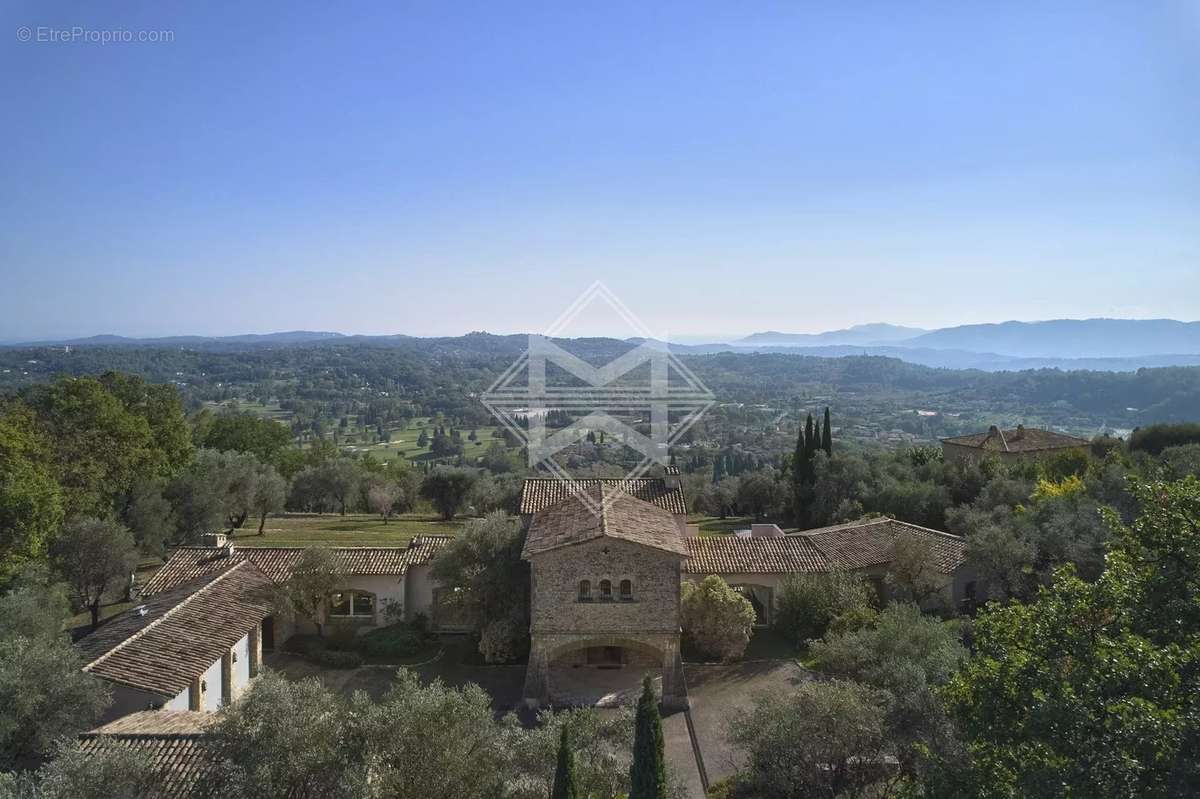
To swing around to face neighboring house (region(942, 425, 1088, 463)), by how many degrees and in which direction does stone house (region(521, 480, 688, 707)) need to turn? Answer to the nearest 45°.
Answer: approximately 135° to its left

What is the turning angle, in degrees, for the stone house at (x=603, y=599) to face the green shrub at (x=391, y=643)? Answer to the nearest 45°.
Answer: approximately 135° to its right

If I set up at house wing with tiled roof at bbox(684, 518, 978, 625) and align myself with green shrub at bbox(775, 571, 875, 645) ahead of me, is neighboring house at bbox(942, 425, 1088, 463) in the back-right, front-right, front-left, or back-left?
back-left

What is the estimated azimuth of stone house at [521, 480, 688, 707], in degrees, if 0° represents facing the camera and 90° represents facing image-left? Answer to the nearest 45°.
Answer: approximately 0°

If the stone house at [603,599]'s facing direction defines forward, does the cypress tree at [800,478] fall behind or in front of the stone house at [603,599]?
behind

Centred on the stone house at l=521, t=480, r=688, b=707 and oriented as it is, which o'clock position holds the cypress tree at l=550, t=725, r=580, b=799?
The cypress tree is roughly at 12 o'clock from the stone house.

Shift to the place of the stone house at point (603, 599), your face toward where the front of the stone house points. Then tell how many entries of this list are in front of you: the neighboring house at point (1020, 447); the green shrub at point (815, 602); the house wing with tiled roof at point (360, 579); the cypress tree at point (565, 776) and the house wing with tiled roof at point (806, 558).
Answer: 1

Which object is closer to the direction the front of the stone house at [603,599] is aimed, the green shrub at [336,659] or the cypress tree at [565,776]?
the cypress tree

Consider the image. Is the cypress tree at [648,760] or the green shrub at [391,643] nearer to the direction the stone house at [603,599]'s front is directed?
the cypress tree

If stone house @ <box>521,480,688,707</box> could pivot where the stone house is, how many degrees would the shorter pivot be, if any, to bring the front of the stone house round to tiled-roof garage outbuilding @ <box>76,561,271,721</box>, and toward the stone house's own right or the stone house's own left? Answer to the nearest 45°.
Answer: approximately 90° to the stone house's own right

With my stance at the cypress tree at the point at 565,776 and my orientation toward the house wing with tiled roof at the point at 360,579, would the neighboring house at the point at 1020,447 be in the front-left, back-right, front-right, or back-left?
front-right

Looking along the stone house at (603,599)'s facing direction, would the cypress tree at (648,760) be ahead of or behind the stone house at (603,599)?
ahead

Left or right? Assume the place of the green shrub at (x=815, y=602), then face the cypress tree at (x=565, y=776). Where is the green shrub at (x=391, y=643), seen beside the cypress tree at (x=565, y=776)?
right
